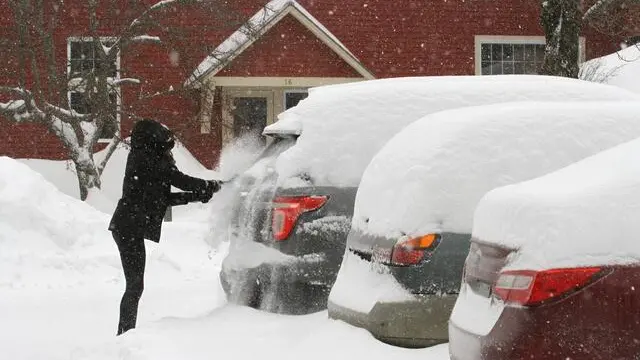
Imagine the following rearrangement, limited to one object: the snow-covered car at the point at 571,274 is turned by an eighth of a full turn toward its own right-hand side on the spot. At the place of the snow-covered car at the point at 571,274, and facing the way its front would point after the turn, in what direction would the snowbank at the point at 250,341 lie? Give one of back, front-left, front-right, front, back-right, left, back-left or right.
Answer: back-left

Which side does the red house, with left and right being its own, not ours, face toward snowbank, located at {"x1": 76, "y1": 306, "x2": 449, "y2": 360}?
front

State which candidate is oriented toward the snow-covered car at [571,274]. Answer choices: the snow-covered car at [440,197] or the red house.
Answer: the red house

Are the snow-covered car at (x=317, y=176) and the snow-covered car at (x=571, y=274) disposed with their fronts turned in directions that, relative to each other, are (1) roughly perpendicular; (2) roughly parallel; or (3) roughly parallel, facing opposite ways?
roughly parallel

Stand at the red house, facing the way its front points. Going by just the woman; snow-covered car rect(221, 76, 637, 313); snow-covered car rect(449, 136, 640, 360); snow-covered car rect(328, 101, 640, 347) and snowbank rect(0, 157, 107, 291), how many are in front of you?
5

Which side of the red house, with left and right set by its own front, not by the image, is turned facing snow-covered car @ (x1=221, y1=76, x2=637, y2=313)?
front

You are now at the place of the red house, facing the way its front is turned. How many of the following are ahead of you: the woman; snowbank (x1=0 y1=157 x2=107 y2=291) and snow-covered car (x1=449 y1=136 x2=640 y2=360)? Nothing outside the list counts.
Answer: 3

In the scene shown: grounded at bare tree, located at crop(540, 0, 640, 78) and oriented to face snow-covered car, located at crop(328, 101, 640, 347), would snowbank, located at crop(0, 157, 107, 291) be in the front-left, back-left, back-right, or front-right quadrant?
front-right

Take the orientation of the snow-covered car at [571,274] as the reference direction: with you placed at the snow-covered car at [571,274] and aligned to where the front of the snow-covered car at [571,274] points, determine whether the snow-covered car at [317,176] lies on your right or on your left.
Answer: on your left

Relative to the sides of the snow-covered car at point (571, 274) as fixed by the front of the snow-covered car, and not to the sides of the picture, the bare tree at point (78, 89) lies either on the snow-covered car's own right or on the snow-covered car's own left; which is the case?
on the snow-covered car's own left

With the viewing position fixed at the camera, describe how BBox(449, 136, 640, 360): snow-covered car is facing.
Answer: facing away from the viewer and to the right of the viewer

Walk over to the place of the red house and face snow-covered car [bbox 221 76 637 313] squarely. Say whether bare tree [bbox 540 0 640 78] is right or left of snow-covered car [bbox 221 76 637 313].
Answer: left

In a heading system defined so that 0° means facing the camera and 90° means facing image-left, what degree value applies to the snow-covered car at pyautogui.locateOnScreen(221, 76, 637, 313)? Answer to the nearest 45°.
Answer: approximately 225°

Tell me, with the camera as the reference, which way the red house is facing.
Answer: facing the viewer

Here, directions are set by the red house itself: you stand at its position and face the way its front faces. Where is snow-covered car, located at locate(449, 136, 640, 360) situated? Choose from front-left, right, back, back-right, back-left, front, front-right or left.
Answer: front

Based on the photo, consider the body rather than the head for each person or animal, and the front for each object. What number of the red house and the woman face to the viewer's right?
1

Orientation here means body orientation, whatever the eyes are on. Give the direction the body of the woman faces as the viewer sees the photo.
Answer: to the viewer's right

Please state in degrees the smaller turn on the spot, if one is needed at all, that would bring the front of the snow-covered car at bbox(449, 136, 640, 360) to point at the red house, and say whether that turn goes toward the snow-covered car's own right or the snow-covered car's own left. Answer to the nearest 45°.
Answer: approximately 45° to the snow-covered car's own left

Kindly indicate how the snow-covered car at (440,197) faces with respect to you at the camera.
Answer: facing away from the viewer and to the right of the viewer
